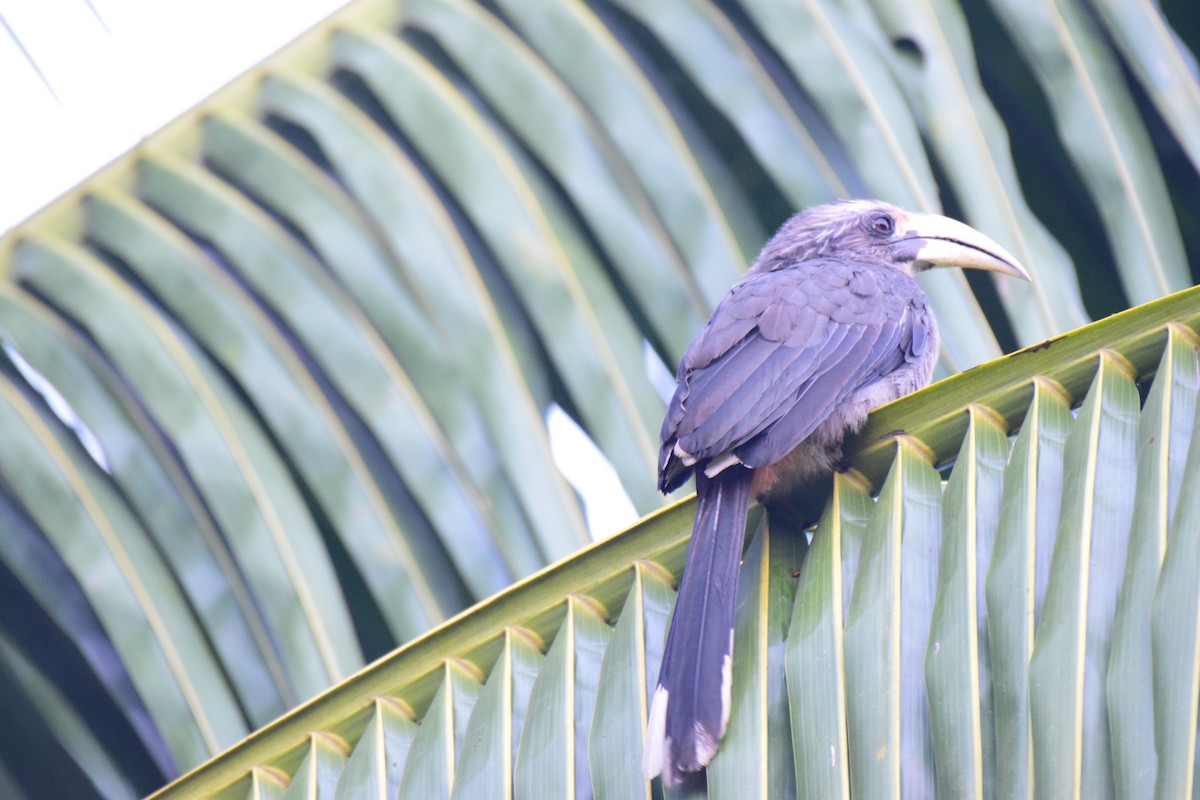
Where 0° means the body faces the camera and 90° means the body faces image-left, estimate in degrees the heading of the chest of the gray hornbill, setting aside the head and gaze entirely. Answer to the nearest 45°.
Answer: approximately 225°
